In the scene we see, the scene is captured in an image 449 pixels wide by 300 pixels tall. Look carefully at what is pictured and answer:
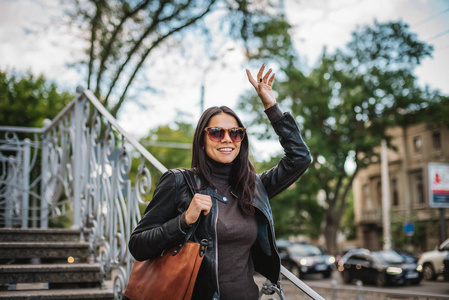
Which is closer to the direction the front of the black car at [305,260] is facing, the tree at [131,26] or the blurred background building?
the tree

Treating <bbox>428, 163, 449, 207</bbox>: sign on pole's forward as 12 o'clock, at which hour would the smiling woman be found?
The smiling woman is roughly at 12 o'clock from the sign on pole.

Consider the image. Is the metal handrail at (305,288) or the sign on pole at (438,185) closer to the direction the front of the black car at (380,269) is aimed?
the metal handrail

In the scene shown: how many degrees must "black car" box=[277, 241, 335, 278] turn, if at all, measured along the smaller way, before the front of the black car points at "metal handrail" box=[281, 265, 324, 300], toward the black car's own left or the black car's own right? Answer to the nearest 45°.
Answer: approximately 45° to the black car's own right

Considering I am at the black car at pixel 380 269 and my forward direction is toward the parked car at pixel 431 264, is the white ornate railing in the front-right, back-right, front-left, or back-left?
back-right

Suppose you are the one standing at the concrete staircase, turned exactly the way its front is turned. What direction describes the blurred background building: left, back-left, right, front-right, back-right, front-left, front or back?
back-left

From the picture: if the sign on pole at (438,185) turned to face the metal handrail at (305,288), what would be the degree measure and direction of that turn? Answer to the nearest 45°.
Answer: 0° — it already faces it

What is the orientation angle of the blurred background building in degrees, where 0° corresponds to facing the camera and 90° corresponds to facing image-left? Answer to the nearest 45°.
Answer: approximately 45°
